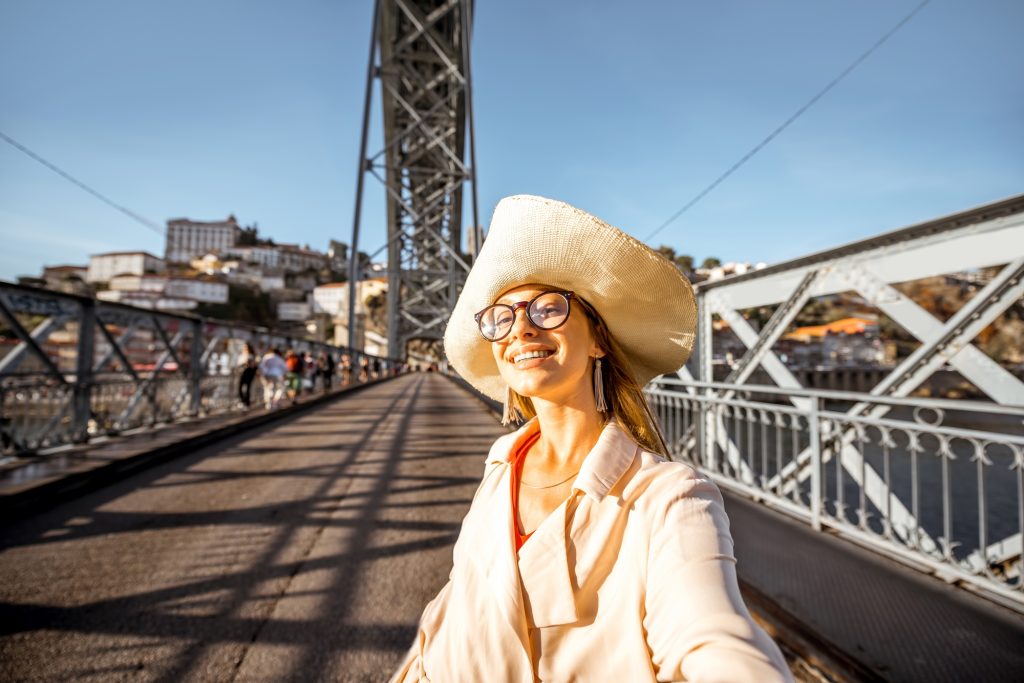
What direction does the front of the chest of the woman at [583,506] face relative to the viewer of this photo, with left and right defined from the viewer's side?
facing the viewer and to the left of the viewer

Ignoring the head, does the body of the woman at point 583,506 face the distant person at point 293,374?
no
